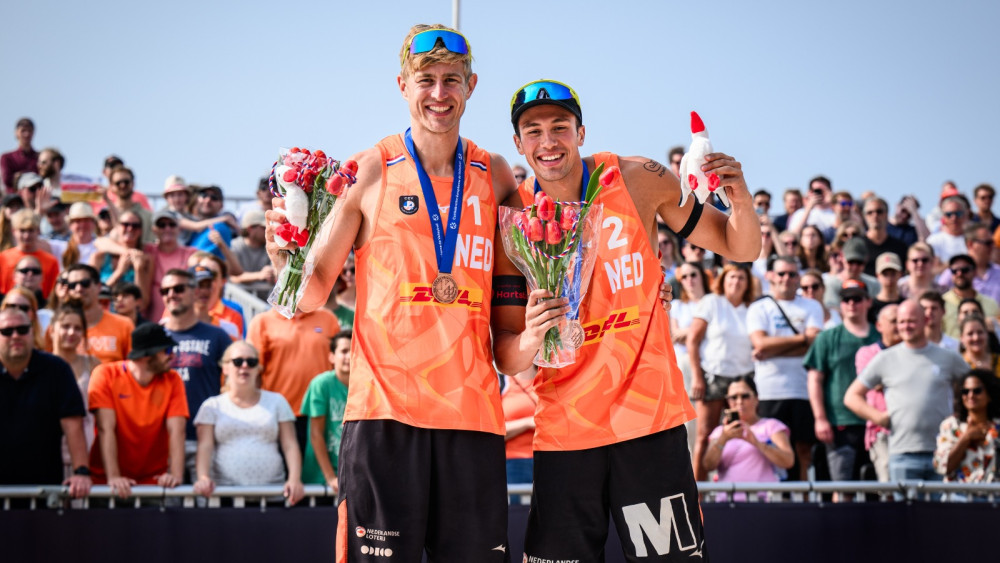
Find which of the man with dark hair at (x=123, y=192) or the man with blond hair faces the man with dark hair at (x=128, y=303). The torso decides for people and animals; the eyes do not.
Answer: the man with dark hair at (x=123, y=192)

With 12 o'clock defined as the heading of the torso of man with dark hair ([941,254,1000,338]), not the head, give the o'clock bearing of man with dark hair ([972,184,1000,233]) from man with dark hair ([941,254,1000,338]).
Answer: man with dark hair ([972,184,1000,233]) is roughly at 6 o'clock from man with dark hair ([941,254,1000,338]).

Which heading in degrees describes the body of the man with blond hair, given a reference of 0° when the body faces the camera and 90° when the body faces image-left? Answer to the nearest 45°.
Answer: approximately 0°

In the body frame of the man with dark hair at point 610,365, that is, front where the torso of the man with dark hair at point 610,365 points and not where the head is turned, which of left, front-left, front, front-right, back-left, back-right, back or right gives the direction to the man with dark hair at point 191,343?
back-right

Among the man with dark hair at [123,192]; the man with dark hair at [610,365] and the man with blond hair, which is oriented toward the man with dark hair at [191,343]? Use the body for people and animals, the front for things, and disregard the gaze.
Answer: the man with dark hair at [123,192]

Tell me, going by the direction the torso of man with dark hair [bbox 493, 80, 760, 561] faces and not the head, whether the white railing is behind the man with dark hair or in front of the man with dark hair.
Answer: behind

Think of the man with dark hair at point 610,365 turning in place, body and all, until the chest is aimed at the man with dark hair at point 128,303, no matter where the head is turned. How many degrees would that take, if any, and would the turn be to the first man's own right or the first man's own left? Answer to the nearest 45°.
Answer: approximately 135° to the first man's own right

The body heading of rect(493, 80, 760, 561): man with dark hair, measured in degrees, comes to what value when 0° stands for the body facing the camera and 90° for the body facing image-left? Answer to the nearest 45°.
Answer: approximately 0°
